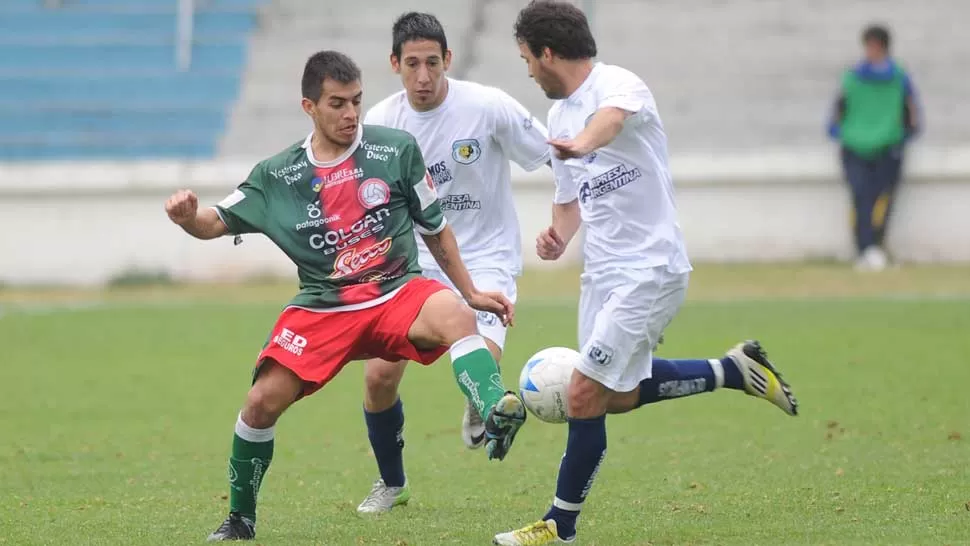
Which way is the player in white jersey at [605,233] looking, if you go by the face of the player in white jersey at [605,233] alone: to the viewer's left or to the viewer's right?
to the viewer's left

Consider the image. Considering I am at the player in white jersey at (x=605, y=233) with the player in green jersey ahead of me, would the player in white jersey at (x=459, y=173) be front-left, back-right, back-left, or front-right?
front-right

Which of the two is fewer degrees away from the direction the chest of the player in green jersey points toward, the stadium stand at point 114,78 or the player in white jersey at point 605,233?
the player in white jersey

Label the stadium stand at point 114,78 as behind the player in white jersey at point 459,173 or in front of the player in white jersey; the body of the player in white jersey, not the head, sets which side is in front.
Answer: behind

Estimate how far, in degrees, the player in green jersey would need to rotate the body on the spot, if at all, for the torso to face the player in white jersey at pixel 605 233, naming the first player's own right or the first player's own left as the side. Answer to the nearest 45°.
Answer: approximately 90° to the first player's own left

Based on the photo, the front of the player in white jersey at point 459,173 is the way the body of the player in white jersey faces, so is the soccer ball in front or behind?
in front

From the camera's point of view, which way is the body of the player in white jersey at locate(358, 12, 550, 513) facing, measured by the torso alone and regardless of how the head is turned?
toward the camera

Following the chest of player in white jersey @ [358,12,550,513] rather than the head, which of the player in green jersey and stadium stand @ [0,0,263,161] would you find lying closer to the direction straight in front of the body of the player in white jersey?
the player in green jersey

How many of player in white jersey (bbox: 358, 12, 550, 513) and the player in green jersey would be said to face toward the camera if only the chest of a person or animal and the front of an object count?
2

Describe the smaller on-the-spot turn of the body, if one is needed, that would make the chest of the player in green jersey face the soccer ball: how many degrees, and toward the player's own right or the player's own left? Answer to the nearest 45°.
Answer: approximately 90° to the player's own left

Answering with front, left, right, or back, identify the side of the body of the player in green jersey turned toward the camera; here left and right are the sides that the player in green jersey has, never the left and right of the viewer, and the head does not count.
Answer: front

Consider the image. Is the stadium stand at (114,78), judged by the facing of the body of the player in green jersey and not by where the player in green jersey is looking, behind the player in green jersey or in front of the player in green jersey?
behind

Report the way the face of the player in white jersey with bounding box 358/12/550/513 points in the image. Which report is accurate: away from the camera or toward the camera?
toward the camera

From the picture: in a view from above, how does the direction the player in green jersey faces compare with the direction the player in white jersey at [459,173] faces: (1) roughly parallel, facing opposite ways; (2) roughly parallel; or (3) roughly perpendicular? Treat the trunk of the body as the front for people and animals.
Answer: roughly parallel
